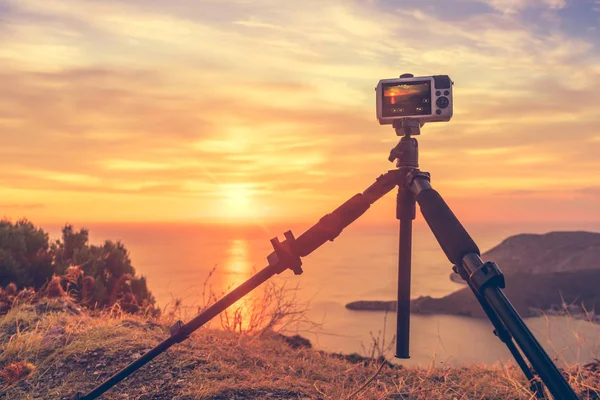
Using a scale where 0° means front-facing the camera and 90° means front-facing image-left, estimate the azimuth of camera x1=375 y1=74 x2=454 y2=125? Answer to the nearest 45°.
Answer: approximately 180°

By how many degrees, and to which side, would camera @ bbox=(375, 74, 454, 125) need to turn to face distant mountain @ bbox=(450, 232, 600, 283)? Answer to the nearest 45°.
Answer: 0° — it already faces it

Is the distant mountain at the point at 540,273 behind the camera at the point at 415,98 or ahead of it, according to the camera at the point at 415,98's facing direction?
ahead

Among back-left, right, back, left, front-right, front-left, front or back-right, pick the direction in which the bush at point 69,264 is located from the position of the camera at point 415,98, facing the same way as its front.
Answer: front-left
